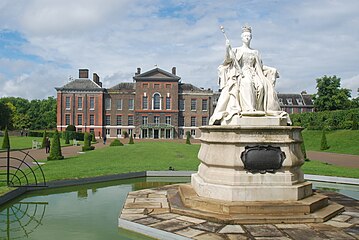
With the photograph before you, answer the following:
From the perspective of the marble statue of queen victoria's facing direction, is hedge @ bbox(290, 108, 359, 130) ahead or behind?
behind

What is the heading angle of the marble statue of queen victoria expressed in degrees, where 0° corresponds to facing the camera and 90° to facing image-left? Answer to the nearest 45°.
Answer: approximately 0°
